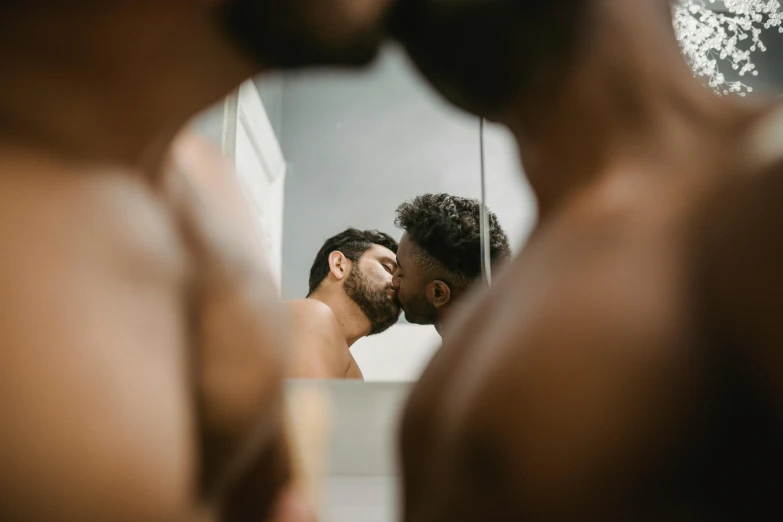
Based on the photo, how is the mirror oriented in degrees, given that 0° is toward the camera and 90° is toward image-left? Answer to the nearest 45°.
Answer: approximately 0°
